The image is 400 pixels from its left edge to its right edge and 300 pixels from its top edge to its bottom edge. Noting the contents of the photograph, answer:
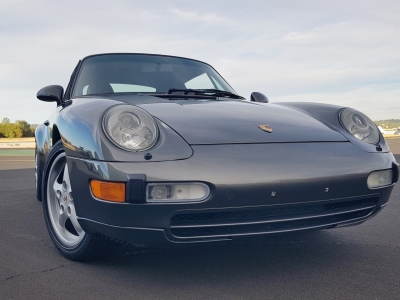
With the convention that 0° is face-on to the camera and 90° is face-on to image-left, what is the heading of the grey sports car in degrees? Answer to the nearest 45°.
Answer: approximately 315°
